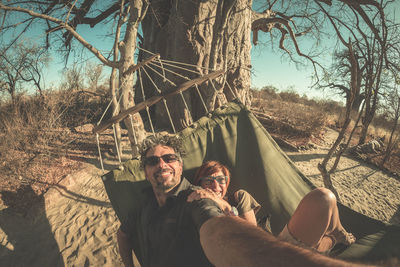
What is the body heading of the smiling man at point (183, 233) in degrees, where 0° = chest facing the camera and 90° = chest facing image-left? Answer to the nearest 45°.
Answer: approximately 0°

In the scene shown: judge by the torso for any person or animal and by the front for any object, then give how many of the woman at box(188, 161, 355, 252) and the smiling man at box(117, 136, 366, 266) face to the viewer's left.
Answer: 0
